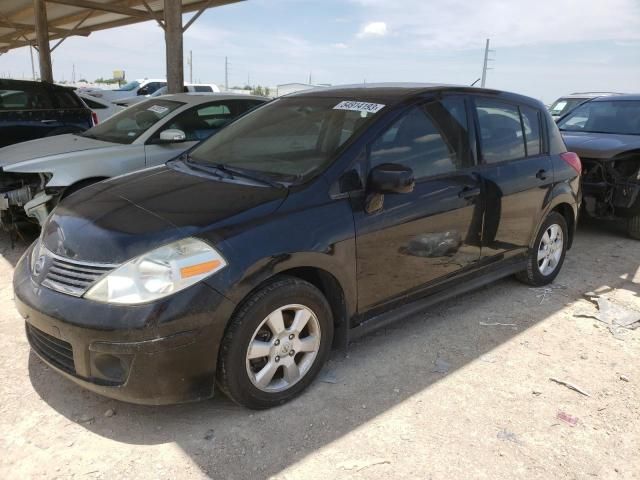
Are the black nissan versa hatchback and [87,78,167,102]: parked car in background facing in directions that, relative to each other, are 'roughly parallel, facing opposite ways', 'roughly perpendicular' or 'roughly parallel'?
roughly parallel

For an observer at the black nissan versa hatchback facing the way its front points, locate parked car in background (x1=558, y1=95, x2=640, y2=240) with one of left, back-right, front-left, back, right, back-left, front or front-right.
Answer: back

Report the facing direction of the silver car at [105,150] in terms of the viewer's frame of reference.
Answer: facing the viewer and to the left of the viewer

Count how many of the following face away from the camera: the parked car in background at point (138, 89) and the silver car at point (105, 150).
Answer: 0

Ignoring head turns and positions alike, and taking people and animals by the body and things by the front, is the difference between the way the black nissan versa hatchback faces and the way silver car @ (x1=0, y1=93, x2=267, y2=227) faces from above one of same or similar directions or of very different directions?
same or similar directions

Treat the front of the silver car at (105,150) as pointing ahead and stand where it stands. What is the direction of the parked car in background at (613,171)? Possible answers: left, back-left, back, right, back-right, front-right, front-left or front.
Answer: back-left

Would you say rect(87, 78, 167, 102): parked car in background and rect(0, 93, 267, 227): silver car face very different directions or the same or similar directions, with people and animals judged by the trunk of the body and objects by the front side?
same or similar directions

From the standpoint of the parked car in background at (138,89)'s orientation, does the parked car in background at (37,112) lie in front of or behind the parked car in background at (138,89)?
in front

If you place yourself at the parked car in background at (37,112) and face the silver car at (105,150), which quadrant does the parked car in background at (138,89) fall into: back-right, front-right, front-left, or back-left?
back-left

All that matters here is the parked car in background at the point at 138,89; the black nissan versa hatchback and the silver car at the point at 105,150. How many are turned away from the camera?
0

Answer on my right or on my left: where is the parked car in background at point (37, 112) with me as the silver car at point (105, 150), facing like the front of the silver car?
on my right

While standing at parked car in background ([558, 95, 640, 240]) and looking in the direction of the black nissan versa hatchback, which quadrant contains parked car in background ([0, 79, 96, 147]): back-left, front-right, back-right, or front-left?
front-right

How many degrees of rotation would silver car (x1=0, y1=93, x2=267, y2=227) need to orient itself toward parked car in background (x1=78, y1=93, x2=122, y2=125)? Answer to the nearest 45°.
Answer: approximately 135° to its right

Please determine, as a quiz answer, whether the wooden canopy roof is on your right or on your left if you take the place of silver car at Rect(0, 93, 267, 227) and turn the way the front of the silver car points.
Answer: on your right
